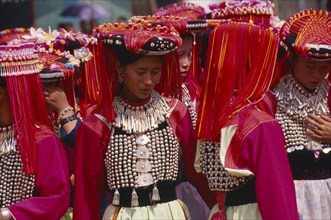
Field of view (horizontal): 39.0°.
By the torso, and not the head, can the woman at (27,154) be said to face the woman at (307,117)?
no

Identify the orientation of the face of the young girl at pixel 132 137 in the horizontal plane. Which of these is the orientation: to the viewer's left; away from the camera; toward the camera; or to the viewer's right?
toward the camera

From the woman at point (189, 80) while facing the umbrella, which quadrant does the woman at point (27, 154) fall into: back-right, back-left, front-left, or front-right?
back-left

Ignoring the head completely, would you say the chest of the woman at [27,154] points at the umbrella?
no
